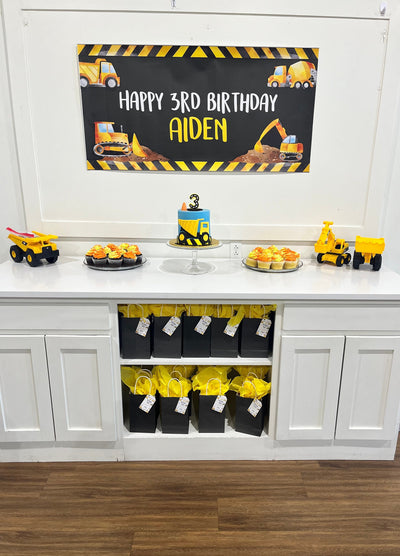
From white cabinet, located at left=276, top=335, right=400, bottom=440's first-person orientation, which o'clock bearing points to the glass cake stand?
The glass cake stand is roughly at 3 o'clock from the white cabinet.

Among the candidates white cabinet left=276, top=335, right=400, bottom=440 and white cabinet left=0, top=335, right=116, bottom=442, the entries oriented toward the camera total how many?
2

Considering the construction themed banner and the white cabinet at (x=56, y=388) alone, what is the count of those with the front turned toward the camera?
2

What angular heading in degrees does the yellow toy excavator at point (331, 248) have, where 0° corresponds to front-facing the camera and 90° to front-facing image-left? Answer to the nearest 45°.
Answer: approximately 45°

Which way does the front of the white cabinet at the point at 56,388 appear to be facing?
toward the camera

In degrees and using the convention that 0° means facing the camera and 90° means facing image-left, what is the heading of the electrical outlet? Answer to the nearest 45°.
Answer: approximately 0°

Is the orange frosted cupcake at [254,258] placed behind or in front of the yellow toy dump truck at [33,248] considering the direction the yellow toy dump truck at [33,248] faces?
in front

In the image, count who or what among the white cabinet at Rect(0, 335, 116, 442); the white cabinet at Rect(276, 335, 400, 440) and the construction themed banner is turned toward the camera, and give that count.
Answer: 3

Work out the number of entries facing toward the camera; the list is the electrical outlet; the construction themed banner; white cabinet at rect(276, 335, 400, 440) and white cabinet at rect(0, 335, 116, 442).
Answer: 4

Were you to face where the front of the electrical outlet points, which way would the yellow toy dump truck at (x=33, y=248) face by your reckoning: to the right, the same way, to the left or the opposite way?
to the left

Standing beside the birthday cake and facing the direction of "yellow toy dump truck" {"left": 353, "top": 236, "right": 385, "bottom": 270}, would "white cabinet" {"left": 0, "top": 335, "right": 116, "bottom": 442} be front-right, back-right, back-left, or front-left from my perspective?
back-right

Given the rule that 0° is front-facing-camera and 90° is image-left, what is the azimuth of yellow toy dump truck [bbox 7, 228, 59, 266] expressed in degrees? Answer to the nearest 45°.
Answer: approximately 315°

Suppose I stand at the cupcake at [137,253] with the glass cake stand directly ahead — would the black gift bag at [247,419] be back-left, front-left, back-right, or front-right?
front-right

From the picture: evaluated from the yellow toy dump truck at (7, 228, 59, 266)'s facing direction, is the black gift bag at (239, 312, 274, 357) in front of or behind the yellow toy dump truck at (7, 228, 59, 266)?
in front

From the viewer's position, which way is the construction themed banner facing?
facing the viewer

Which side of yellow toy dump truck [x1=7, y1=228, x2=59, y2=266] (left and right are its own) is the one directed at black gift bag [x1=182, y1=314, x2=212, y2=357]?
front
